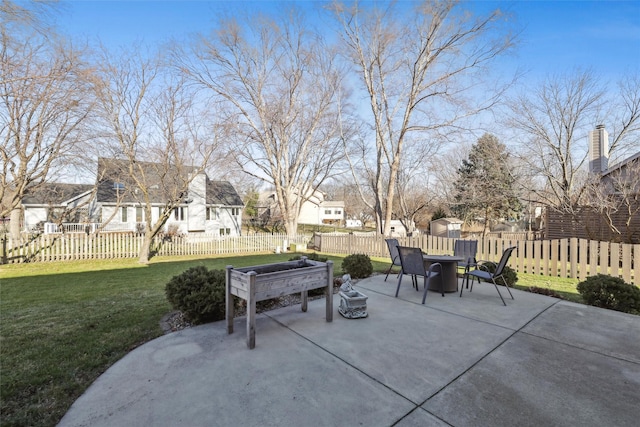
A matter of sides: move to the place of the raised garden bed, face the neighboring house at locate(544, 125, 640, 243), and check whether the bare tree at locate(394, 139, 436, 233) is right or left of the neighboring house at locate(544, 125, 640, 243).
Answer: left

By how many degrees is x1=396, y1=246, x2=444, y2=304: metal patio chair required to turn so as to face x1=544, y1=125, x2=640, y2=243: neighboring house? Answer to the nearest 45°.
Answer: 0° — it already faces it

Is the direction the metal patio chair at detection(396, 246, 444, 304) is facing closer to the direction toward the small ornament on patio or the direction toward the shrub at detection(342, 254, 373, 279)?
the shrub

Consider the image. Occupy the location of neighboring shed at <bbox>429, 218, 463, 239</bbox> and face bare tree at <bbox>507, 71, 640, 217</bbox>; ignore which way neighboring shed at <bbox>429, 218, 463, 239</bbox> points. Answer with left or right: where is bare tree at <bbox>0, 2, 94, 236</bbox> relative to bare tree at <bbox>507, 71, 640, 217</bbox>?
right

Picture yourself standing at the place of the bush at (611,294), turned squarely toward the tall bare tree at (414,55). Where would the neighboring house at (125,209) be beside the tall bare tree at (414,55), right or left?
left

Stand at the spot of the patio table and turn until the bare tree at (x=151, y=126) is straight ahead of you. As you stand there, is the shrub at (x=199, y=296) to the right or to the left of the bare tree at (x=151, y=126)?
left

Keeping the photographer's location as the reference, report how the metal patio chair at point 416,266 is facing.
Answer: facing away from the viewer and to the right of the viewer

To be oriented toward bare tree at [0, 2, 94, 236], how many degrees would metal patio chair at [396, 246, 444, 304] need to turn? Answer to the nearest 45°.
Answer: approximately 135° to its left

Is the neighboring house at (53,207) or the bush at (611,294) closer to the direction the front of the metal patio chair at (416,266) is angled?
the bush

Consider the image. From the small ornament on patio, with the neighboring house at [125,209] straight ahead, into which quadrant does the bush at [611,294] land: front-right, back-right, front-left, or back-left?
back-right
